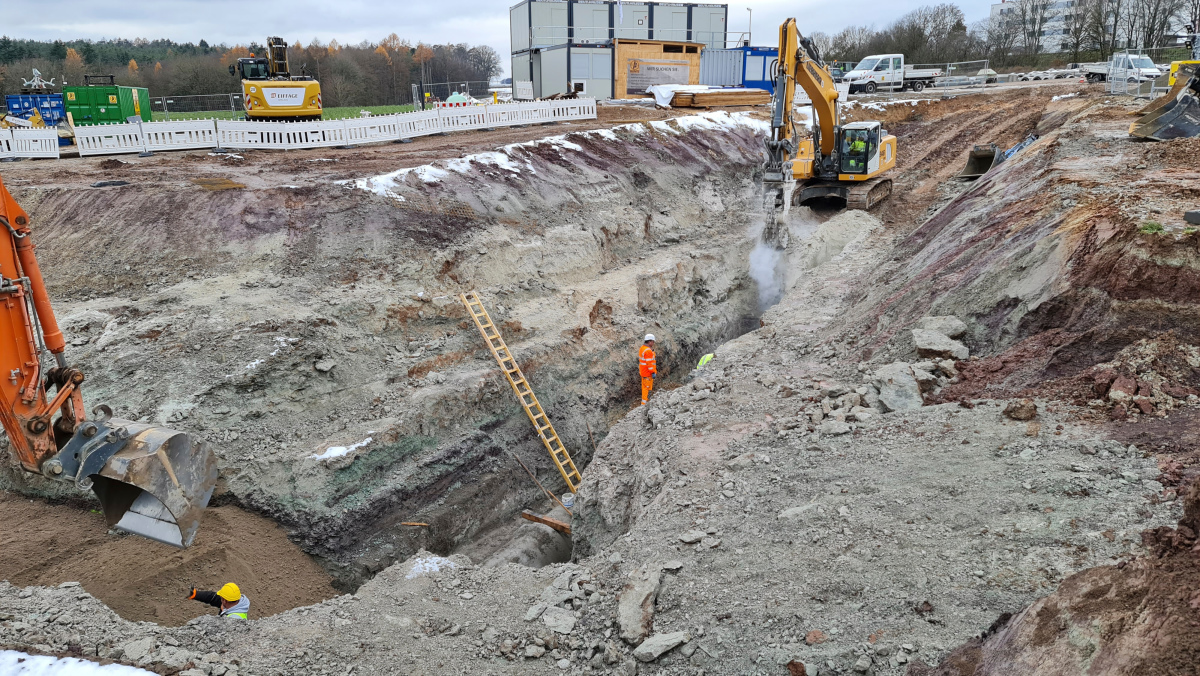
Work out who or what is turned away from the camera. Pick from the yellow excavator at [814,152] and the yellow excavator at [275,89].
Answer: the yellow excavator at [275,89]

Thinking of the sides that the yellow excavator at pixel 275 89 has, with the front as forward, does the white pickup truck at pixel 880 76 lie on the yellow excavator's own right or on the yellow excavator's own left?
on the yellow excavator's own right

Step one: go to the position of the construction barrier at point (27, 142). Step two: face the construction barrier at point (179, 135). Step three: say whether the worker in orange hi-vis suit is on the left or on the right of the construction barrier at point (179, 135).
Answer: right

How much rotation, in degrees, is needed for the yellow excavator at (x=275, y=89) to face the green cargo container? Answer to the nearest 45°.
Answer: approximately 45° to its left

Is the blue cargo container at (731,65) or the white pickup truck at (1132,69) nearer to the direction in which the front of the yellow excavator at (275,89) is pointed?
the blue cargo container

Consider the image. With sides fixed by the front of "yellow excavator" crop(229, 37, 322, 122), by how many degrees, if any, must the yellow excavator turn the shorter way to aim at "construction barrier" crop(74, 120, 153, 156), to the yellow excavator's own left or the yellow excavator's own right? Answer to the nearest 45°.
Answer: approximately 90° to the yellow excavator's own left

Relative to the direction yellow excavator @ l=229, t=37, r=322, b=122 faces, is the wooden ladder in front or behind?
behind

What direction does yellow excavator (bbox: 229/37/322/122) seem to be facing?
away from the camera

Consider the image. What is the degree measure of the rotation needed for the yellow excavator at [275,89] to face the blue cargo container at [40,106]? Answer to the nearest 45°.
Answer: approximately 45° to its left

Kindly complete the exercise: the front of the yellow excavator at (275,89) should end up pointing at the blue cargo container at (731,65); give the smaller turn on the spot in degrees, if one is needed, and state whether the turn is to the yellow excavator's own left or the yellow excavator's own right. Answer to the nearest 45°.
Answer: approximately 45° to the yellow excavator's own right

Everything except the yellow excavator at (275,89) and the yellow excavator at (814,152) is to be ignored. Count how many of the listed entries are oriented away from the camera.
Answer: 1

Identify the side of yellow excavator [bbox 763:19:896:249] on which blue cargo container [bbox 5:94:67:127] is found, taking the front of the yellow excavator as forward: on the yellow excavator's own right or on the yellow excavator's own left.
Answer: on the yellow excavator's own right

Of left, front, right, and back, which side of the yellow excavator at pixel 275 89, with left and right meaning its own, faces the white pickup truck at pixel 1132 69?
right

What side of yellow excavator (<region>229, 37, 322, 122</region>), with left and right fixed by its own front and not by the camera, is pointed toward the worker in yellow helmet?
back
